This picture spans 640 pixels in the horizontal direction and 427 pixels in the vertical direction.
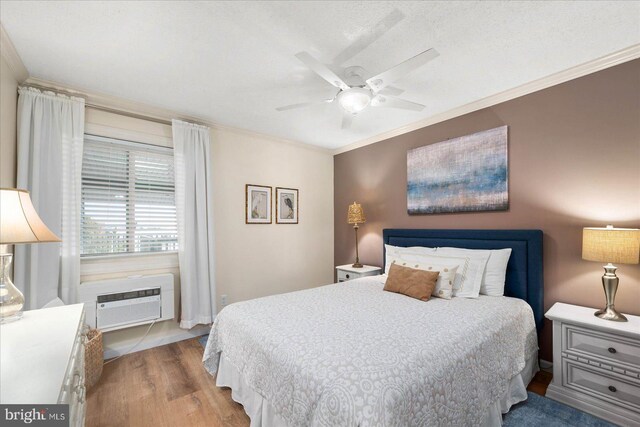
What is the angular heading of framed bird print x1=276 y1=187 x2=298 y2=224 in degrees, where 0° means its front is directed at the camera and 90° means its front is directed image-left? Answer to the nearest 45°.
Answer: approximately 315°

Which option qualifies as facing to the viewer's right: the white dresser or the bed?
the white dresser

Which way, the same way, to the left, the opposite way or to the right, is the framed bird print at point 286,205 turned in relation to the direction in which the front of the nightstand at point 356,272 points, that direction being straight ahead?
to the left

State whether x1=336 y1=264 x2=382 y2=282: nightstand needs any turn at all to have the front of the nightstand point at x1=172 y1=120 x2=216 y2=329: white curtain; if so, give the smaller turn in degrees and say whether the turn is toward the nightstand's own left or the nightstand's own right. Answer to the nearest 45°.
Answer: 0° — it already faces it

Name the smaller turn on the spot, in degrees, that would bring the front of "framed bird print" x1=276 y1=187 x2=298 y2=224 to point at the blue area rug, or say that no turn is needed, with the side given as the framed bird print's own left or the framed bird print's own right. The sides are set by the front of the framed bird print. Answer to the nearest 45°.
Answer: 0° — it already faces it

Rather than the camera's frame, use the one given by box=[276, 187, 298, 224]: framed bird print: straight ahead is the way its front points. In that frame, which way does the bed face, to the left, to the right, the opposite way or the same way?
to the right

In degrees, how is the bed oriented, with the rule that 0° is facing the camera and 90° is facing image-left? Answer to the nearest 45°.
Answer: approximately 45°

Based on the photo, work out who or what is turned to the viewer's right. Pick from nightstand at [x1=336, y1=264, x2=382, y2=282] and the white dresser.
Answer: the white dresser

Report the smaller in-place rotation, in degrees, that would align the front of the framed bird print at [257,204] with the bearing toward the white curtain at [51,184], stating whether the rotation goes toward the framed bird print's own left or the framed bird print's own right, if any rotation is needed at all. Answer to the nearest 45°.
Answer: approximately 90° to the framed bird print's own right

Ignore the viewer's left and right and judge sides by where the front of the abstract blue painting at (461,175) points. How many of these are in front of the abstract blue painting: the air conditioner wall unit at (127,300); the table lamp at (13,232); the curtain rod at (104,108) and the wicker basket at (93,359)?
4

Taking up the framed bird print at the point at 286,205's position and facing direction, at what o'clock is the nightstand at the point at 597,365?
The nightstand is roughly at 12 o'clock from the framed bird print.

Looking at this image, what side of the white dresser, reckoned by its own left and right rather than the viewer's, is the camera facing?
right
